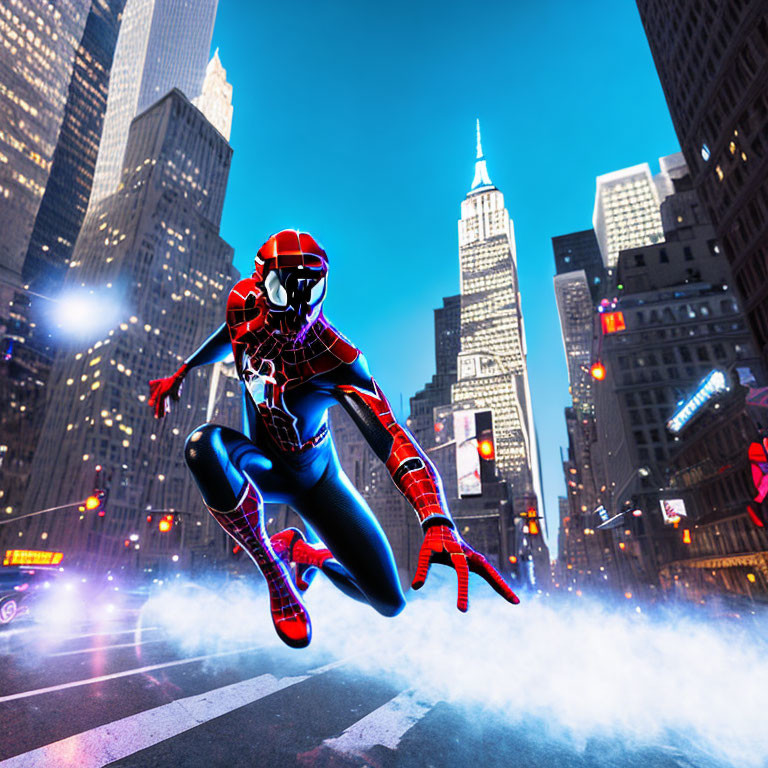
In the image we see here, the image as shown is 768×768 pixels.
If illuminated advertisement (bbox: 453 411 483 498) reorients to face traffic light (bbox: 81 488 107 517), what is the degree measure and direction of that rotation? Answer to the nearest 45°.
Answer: approximately 45° to its right

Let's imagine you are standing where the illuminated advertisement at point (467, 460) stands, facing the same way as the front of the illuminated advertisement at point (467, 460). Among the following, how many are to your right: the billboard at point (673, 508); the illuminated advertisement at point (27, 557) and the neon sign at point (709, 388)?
1

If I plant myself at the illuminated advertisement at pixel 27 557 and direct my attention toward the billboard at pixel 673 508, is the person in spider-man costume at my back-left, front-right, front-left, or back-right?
front-right

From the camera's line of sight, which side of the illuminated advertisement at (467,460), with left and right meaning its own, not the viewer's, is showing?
front

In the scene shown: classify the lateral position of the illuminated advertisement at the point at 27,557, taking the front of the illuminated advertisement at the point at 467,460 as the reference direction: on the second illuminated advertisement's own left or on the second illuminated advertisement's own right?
on the second illuminated advertisement's own right

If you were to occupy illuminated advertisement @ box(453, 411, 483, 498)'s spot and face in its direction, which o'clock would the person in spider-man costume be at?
The person in spider-man costume is roughly at 12 o'clock from the illuminated advertisement.

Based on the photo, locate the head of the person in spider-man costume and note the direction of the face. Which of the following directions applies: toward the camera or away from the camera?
toward the camera

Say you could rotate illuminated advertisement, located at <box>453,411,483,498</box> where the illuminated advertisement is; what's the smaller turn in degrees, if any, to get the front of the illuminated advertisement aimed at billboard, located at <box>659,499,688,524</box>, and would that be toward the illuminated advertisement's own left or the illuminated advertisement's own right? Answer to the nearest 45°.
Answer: approximately 135° to the illuminated advertisement's own left

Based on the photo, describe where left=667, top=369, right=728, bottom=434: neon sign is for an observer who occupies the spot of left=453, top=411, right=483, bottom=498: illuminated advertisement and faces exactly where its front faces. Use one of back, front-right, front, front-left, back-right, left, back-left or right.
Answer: front-left
